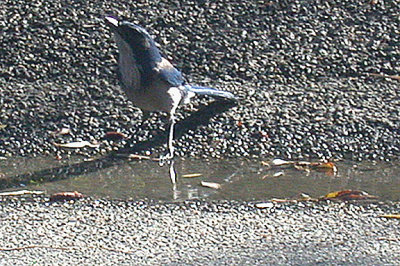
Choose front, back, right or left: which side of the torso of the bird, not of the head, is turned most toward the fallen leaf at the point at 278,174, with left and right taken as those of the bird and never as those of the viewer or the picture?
back

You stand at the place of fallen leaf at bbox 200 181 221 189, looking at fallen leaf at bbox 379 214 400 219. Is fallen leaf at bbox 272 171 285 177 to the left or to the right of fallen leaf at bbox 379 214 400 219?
left

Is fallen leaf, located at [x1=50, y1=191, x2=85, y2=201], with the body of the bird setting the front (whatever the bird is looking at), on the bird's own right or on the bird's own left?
on the bird's own left

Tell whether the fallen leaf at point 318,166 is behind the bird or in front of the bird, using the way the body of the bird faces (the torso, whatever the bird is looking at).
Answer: behind

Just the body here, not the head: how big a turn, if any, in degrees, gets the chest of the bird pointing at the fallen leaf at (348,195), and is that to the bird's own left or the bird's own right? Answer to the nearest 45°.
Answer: approximately 135° to the bird's own left

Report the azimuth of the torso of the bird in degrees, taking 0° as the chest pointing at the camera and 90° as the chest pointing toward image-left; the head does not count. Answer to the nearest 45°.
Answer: approximately 90°
